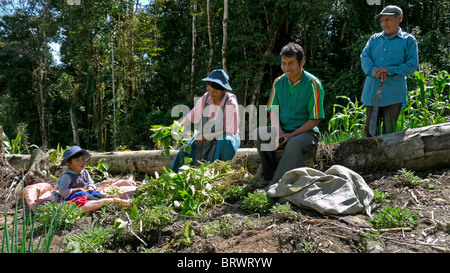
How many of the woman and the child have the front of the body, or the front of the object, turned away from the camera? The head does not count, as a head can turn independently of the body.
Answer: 0

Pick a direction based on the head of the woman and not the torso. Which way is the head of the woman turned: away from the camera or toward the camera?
toward the camera

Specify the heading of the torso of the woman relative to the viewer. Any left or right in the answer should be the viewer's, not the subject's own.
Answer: facing the viewer and to the left of the viewer

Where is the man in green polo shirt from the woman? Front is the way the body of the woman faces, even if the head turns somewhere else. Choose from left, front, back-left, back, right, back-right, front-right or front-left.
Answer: left

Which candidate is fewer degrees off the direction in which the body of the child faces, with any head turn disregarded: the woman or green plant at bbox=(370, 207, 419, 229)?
the green plant

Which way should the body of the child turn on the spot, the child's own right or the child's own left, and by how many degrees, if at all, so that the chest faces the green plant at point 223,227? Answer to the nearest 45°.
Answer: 0° — they already face it

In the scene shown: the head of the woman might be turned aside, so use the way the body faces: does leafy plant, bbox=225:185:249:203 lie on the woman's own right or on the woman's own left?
on the woman's own left

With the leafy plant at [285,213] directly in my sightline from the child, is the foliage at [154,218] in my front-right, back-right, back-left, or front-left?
front-right

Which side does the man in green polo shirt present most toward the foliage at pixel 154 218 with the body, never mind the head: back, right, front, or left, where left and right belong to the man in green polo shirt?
front

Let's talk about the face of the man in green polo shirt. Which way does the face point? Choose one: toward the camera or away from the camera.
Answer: toward the camera

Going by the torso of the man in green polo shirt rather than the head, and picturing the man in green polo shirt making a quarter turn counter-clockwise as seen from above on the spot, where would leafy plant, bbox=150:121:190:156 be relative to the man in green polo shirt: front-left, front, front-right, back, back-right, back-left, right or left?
back-right

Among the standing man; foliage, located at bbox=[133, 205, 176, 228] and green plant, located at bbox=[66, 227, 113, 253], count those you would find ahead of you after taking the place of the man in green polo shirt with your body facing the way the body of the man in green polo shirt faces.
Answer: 2

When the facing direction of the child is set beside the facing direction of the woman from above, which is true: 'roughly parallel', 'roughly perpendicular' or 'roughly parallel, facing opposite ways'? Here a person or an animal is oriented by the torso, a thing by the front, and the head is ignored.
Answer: roughly perpendicular

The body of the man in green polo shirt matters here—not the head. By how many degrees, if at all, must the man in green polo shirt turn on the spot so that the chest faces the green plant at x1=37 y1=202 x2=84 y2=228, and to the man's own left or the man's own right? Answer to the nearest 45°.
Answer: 0° — they already face it

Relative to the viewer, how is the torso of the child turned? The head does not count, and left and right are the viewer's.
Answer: facing the viewer and to the right of the viewer
